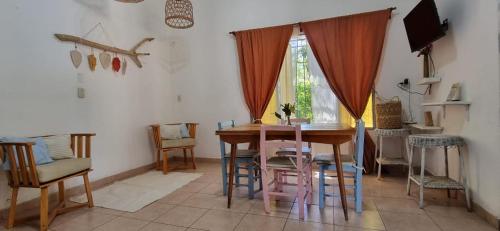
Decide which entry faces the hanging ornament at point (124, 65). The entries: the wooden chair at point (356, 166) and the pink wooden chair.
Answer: the wooden chair

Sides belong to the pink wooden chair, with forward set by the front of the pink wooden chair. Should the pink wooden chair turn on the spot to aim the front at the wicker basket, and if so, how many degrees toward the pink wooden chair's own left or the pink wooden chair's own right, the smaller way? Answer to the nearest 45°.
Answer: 0° — it already faces it

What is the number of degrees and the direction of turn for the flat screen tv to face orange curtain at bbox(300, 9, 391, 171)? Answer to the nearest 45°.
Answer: approximately 90° to its right

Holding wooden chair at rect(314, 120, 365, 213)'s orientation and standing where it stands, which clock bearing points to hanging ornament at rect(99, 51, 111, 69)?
The hanging ornament is roughly at 12 o'clock from the wooden chair.

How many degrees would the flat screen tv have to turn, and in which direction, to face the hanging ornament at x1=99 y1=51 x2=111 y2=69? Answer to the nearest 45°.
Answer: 0° — it already faces it

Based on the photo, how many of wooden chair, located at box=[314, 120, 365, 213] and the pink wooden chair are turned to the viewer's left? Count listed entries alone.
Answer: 1

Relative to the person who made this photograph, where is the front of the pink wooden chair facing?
facing away from the viewer and to the right of the viewer

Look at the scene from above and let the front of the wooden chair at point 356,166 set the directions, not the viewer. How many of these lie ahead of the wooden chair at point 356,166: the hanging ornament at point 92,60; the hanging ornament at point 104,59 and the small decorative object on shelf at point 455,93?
2

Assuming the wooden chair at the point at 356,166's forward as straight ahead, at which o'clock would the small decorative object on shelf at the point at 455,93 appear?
The small decorative object on shelf is roughly at 5 o'clock from the wooden chair.

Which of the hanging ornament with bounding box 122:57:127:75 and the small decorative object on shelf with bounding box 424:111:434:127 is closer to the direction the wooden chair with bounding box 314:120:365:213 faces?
the hanging ornament

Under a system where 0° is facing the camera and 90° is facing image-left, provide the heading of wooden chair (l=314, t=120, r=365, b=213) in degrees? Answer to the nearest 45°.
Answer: approximately 90°

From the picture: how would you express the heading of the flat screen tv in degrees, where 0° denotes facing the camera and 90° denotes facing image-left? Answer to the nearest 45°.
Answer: approximately 45°
